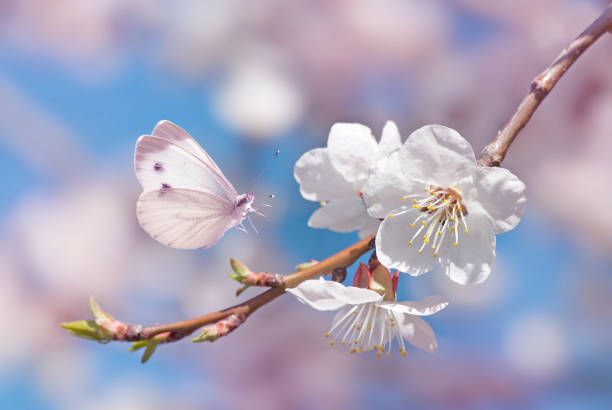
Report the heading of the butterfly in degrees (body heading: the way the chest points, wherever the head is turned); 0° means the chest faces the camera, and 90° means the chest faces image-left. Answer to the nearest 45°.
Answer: approximately 270°
